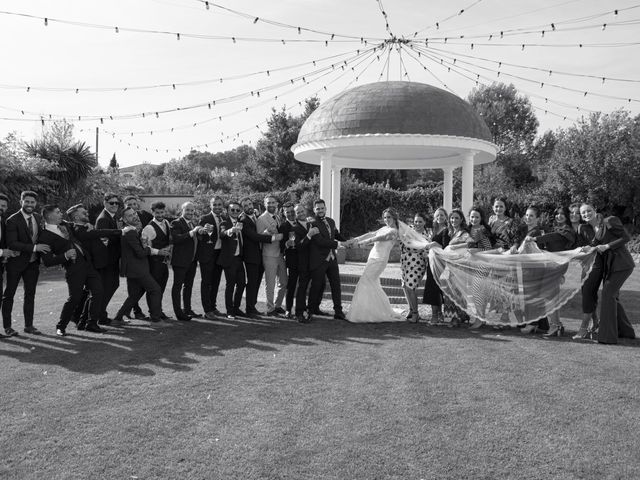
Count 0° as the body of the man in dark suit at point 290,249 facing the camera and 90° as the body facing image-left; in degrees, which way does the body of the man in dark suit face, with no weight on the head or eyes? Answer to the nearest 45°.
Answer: approximately 315°

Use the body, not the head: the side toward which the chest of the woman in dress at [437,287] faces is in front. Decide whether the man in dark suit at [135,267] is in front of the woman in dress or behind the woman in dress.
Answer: in front

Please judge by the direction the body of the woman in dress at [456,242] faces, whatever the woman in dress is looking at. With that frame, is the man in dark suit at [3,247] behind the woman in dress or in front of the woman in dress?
in front

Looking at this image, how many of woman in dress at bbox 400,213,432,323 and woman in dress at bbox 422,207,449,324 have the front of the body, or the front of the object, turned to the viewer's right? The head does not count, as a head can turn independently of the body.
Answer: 0
